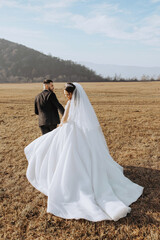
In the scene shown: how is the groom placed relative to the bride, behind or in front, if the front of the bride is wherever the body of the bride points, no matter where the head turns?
in front

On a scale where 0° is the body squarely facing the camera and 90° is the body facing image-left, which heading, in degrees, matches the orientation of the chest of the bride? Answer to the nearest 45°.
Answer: approximately 135°
